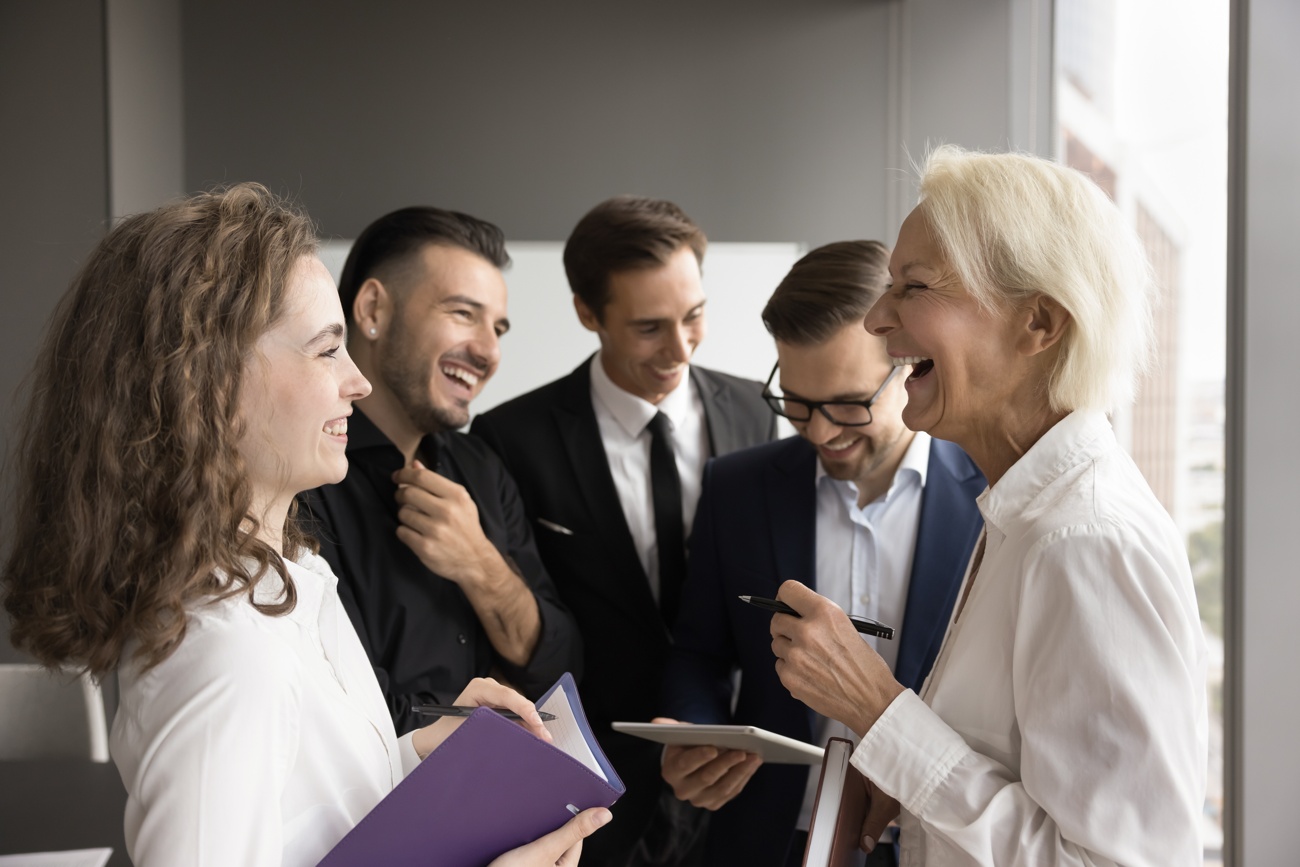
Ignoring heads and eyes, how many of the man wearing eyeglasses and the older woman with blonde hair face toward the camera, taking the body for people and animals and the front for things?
1

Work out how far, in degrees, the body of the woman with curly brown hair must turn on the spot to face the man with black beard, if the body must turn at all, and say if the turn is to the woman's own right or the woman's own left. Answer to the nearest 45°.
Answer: approximately 90° to the woman's own left

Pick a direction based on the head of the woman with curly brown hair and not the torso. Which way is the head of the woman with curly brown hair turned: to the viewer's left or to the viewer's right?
to the viewer's right

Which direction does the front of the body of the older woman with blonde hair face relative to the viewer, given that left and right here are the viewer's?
facing to the left of the viewer

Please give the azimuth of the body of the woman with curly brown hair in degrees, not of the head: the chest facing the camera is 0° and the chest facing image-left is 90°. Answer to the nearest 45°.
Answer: approximately 270°

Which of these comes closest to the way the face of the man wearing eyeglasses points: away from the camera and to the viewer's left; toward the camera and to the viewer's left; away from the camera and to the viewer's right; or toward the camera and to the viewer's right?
toward the camera and to the viewer's left

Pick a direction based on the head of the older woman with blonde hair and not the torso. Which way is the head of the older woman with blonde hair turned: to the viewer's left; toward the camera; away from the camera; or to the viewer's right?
to the viewer's left

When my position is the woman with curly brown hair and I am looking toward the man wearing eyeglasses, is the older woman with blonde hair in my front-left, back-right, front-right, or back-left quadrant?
front-right

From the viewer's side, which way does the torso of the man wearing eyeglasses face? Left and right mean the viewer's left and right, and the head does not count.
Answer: facing the viewer

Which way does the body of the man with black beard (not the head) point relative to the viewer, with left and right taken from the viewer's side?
facing the viewer and to the right of the viewer

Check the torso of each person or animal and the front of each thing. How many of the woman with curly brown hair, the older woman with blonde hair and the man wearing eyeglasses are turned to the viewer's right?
1
